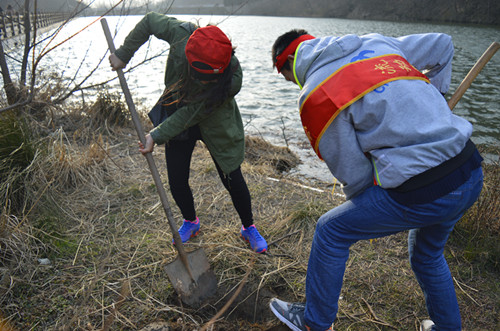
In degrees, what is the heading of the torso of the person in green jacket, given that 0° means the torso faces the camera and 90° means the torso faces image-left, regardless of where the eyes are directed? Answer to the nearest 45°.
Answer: approximately 0°

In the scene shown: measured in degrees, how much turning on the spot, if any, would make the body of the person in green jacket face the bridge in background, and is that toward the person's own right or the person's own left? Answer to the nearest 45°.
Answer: approximately 135° to the person's own right
